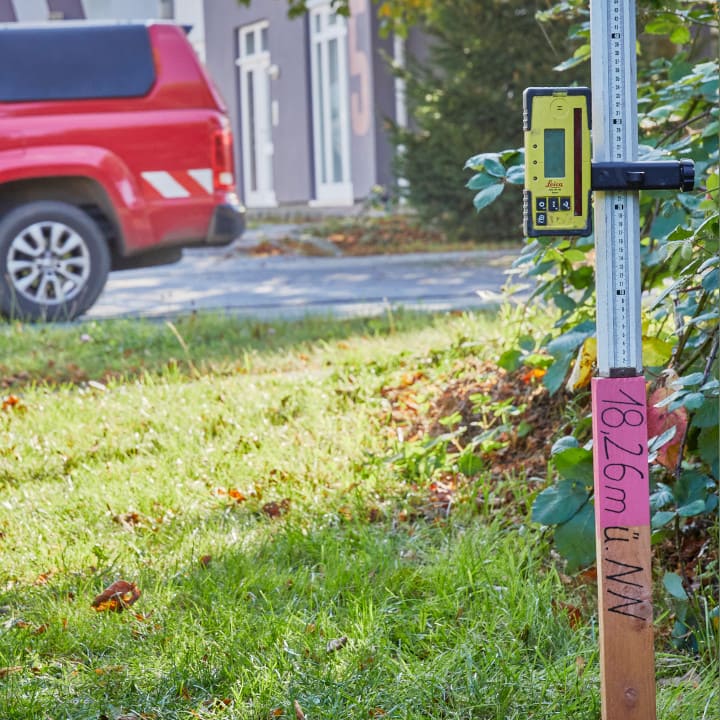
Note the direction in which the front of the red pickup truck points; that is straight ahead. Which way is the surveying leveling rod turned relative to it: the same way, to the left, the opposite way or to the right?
to the left

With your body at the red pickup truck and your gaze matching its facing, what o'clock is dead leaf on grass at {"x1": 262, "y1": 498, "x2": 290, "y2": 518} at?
The dead leaf on grass is roughly at 9 o'clock from the red pickup truck.

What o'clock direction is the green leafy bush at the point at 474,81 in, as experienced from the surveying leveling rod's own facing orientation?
The green leafy bush is roughly at 6 o'clock from the surveying leveling rod.

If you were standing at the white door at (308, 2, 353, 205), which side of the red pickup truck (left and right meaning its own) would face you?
right

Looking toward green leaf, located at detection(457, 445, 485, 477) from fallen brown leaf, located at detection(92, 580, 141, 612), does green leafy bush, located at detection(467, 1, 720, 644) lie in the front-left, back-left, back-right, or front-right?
front-right

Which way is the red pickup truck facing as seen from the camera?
to the viewer's left

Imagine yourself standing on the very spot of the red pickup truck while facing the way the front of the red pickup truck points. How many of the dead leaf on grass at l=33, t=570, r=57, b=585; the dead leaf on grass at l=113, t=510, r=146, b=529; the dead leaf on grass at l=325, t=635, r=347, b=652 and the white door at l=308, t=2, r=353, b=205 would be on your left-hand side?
3

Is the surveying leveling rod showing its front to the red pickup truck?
no

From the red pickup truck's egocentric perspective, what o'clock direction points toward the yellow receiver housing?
The yellow receiver housing is roughly at 9 o'clock from the red pickup truck.

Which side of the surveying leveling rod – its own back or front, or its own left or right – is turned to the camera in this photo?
front

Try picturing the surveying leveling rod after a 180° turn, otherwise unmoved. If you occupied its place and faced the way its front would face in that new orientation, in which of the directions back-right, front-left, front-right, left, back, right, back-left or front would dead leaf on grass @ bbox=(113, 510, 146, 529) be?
front-left

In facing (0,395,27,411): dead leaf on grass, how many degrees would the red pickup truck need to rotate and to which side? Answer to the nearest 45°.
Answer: approximately 90° to its left

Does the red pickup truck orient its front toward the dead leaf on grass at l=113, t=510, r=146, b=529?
no

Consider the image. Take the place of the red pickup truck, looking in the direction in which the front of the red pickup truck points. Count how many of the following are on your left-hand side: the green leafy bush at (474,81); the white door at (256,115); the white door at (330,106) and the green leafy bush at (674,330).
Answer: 1

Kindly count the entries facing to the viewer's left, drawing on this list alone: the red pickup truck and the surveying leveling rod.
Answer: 1

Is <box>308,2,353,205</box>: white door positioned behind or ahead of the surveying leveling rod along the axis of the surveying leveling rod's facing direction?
behind

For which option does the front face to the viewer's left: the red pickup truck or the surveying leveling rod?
the red pickup truck

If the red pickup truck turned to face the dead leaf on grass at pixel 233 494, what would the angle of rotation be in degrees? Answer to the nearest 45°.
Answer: approximately 90° to its left
